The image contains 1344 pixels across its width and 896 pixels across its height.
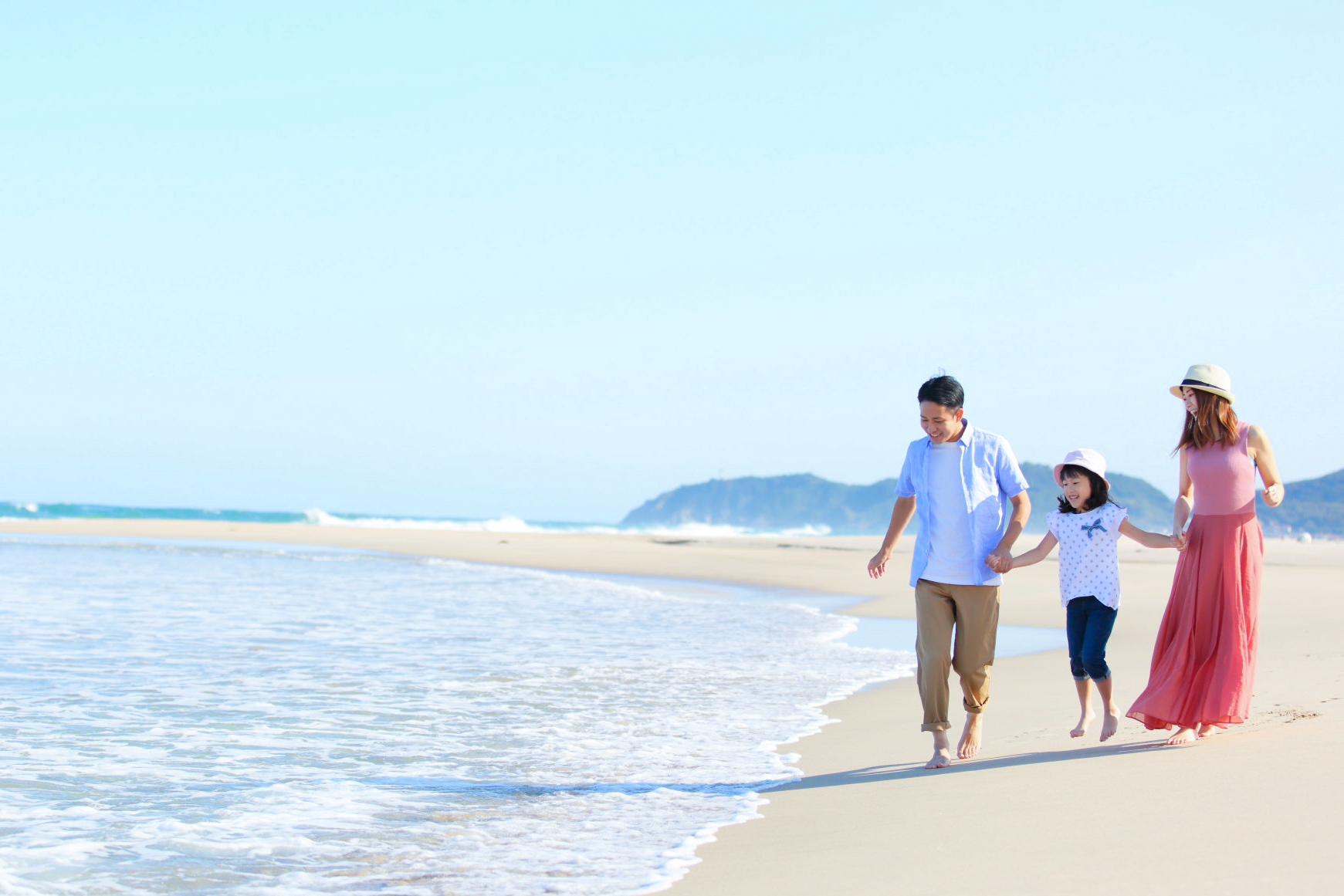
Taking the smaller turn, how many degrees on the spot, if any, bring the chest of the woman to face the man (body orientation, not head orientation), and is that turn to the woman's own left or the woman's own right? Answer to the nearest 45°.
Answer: approximately 45° to the woman's own right

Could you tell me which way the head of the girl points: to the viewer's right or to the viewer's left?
to the viewer's left
